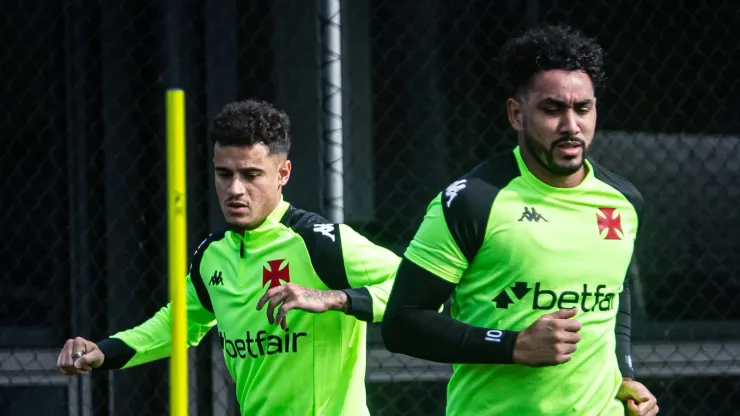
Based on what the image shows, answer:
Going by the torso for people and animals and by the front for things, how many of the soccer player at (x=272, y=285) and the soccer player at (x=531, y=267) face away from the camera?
0

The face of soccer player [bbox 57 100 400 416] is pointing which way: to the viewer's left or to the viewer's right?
to the viewer's left

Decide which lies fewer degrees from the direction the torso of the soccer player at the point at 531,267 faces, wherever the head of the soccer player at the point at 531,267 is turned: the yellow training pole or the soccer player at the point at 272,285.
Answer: the yellow training pole

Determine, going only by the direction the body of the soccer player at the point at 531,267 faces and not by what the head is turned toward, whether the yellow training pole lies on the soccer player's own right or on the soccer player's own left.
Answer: on the soccer player's own right

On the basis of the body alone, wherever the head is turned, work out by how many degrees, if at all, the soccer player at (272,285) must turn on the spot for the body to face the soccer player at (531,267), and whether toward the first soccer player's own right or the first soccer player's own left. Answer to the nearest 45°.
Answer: approximately 90° to the first soccer player's own left

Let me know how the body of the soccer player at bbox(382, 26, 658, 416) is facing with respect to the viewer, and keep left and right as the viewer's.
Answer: facing the viewer and to the right of the viewer

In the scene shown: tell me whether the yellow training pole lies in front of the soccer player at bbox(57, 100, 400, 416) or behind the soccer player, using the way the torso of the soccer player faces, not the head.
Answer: in front

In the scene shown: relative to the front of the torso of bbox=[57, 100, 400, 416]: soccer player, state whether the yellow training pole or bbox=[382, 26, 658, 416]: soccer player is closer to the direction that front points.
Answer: the yellow training pole
